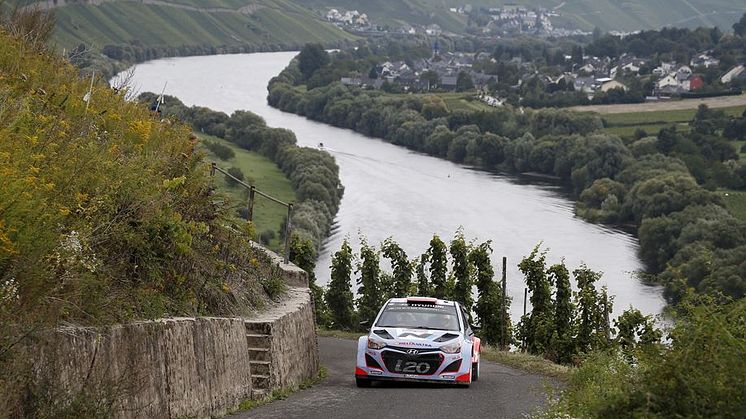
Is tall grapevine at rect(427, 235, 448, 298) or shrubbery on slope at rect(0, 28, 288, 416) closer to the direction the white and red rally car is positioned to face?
the shrubbery on slope

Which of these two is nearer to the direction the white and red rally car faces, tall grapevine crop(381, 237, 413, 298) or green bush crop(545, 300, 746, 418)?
the green bush

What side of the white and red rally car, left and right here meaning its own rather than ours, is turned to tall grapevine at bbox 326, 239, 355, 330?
back

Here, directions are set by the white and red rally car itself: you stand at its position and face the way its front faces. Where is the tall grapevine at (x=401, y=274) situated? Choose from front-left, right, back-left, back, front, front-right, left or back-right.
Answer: back

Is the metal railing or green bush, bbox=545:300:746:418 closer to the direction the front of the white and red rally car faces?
the green bush

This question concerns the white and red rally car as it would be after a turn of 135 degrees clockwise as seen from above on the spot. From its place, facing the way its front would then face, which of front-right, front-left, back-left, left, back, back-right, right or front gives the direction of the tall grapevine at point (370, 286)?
front-right

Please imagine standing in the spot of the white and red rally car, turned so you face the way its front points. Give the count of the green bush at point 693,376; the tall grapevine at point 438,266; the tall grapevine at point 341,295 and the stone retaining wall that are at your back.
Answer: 2

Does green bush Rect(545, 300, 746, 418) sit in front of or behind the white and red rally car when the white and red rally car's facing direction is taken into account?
in front

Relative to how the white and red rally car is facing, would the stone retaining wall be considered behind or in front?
in front

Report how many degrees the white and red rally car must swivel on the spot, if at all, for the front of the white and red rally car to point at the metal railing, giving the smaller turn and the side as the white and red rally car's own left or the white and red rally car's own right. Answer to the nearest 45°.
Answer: approximately 135° to the white and red rally car's own right

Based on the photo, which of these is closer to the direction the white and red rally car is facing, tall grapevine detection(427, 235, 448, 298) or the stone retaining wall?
the stone retaining wall

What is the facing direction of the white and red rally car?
toward the camera

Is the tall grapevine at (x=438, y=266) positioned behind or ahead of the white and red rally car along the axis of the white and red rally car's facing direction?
behind

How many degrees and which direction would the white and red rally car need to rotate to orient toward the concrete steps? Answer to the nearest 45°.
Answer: approximately 45° to its right
